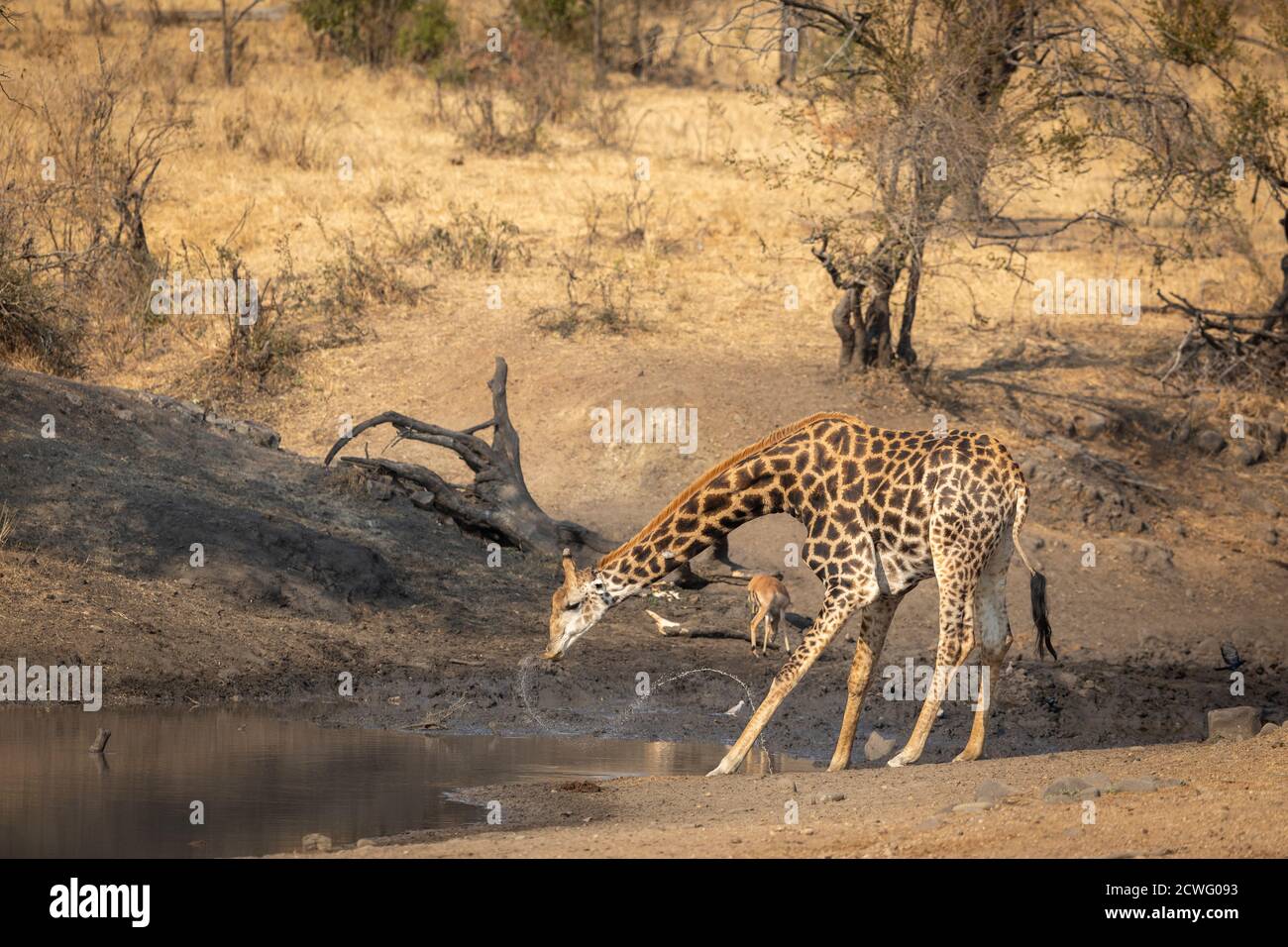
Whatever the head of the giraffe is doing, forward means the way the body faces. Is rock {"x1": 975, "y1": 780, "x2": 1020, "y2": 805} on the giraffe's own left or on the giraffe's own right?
on the giraffe's own left

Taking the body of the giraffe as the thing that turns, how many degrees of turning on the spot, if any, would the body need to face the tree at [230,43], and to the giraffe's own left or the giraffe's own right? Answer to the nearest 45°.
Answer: approximately 45° to the giraffe's own right

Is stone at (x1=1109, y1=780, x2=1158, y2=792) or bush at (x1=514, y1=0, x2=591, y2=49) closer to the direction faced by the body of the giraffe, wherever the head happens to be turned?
the bush

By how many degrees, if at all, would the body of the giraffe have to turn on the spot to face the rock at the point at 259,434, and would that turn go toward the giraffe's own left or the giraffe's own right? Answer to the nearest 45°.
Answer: approximately 45° to the giraffe's own right

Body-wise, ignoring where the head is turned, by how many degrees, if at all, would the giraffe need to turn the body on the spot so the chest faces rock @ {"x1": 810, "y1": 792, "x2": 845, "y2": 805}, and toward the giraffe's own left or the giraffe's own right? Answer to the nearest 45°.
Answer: approximately 90° to the giraffe's own left

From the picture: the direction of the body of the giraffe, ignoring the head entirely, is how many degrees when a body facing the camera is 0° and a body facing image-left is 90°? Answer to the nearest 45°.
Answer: approximately 90°

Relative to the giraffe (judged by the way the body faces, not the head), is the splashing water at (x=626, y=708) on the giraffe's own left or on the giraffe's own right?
on the giraffe's own right

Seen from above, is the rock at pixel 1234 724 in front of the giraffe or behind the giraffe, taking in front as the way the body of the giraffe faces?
behind
